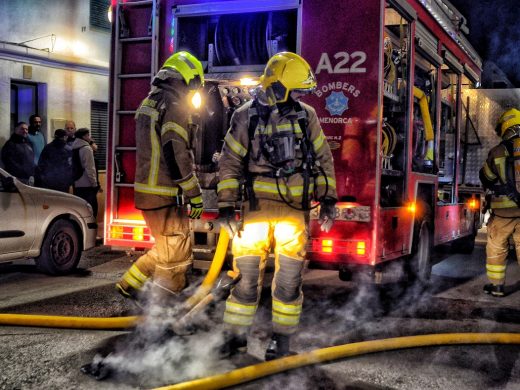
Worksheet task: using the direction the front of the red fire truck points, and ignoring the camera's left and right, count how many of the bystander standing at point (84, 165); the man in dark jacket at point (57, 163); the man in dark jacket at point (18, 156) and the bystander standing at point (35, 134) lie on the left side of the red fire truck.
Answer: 4

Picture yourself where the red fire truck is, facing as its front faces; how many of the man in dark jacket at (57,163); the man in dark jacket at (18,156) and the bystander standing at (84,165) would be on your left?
3

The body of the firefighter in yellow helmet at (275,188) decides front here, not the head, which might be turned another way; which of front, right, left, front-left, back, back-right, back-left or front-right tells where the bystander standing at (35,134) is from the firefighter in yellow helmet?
back-right

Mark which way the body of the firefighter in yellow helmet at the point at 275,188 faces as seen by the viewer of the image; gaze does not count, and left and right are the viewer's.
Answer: facing the viewer

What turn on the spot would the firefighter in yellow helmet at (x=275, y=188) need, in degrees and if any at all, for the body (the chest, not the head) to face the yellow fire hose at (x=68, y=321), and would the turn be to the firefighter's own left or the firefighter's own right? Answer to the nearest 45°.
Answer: approximately 90° to the firefighter's own right

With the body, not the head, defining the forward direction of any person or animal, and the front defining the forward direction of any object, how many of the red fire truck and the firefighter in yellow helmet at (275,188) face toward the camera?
1

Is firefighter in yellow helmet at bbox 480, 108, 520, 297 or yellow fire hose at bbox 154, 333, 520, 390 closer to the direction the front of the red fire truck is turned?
the firefighter in yellow helmet

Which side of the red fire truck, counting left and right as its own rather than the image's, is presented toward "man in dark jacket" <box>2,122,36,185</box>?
left

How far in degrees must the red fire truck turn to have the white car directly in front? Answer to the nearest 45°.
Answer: approximately 135° to its left

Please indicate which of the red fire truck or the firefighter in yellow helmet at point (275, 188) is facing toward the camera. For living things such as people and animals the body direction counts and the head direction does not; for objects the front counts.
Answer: the firefighter in yellow helmet

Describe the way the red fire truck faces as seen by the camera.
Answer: facing away from the viewer and to the right of the viewer

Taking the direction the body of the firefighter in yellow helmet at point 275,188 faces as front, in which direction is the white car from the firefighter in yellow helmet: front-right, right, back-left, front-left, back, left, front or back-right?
back-right
